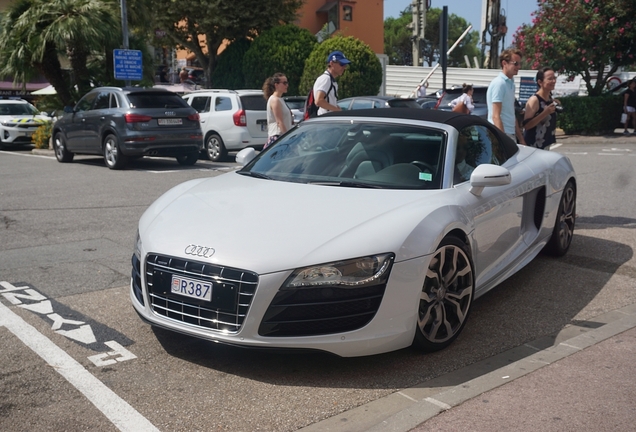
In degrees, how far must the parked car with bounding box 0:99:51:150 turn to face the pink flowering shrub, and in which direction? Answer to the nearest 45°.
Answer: approximately 45° to its left

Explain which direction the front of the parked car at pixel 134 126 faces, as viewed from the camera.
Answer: facing away from the viewer and to the left of the viewer

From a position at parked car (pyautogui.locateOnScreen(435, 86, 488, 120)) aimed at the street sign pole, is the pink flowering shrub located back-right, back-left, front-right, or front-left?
back-right

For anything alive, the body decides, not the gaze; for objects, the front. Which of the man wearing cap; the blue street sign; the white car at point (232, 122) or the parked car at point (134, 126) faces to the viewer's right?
the man wearing cap

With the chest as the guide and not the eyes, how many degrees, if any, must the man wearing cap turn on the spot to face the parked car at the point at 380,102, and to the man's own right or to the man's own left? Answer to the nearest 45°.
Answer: approximately 90° to the man's own left

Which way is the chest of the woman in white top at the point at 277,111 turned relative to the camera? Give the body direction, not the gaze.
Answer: to the viewer's right

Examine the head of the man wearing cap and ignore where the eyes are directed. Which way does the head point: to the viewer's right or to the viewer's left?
to the viewer's right

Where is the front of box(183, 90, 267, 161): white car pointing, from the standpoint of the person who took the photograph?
facing away from the viewer and to the left of the viewer

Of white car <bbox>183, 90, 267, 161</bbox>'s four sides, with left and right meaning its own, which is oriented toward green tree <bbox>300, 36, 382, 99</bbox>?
right

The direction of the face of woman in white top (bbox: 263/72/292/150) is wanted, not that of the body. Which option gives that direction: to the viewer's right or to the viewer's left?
to the viewer's right
